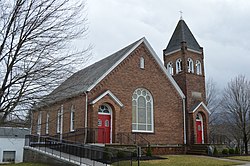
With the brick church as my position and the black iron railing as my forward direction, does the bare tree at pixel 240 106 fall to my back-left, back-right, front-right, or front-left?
back-left

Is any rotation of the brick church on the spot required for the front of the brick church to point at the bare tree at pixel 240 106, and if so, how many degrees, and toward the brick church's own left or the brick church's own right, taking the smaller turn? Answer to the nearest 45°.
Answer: approximately 90° to the brick church's own left

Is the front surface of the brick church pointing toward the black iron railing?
no

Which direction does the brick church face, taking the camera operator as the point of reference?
facing the viewer and to the right of the viewer
